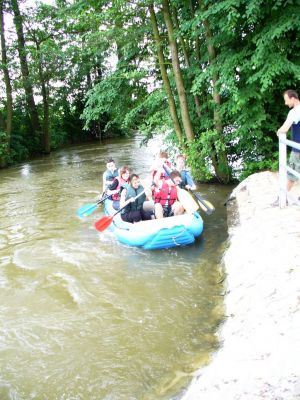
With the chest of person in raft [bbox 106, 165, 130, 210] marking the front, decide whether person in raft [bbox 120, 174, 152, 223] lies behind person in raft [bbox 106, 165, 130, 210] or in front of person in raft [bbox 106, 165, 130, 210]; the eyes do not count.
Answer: in front
